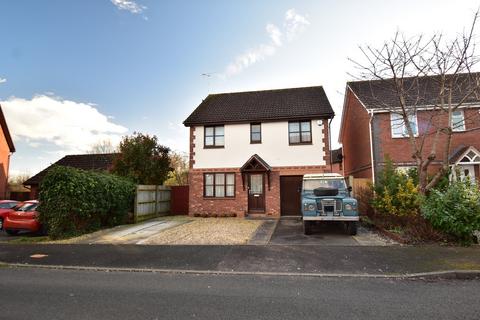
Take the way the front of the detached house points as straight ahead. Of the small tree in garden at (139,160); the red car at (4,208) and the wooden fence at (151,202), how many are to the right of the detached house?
3

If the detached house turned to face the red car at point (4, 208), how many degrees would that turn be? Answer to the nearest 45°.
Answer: approximately 90° to its right

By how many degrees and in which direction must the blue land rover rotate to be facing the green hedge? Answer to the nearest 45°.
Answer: approximately 90° to its right

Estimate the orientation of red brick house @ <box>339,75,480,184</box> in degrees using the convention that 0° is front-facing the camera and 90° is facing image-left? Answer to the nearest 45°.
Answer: approximately 315°

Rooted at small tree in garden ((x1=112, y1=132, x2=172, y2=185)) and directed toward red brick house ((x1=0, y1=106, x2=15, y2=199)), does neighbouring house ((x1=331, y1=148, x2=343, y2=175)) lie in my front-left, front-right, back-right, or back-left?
back-right

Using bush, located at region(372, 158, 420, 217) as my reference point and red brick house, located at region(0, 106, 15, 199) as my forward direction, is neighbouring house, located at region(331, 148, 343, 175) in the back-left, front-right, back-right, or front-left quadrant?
front-right

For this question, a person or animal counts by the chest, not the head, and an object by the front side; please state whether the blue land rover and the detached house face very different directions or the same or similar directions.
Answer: same or similar directions

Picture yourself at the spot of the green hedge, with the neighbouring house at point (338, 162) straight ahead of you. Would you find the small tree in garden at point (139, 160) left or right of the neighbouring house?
left

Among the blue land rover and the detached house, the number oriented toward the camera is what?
2

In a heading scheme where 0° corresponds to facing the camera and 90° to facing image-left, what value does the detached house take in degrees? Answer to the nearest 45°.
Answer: approximately 0°

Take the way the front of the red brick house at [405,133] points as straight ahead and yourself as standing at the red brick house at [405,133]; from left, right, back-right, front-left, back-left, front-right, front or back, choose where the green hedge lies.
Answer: right

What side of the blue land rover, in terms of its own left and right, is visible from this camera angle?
front

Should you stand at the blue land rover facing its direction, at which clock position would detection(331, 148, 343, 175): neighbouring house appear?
The neighbouring house is roughly at 6 o'clock from the blue land rover.
